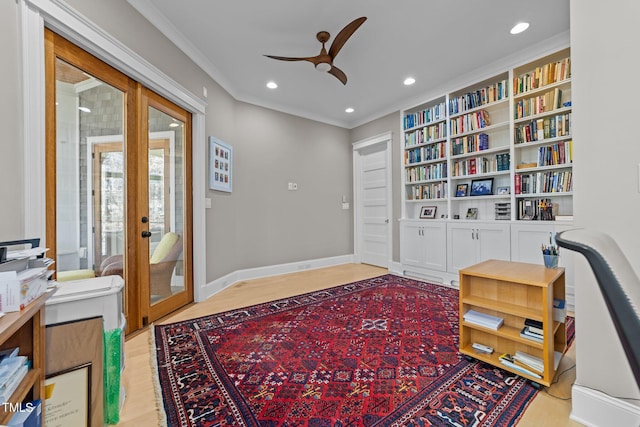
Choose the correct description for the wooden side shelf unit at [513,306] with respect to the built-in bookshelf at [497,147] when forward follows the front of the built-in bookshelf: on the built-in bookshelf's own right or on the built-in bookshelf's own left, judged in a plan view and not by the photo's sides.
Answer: on the built-in bookshelf's own left

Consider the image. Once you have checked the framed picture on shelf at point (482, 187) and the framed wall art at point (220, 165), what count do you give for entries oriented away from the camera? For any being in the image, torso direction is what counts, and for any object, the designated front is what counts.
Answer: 0

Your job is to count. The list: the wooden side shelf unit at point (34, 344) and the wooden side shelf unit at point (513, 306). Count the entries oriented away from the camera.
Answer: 0

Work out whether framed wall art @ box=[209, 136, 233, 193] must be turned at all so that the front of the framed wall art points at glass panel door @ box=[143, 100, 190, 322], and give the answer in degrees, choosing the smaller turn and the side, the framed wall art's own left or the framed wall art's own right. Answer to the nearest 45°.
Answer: approximately 90° to the framed wall art's own right

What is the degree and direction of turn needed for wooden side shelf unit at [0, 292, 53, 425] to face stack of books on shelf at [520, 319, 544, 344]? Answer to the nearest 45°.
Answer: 0° — it already faces it

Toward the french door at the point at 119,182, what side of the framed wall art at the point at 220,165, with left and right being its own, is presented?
right

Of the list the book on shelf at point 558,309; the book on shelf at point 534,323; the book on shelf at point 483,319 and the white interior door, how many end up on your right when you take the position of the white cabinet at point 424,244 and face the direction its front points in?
1

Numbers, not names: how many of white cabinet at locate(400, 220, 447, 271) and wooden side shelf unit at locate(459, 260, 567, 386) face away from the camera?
0

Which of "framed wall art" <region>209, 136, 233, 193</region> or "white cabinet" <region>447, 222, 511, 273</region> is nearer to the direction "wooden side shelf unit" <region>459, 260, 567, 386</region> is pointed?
the framed wall art

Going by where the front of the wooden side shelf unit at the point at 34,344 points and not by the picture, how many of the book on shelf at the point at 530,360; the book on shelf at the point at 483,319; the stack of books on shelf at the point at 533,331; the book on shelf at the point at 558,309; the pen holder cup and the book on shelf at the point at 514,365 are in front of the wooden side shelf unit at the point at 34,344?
6

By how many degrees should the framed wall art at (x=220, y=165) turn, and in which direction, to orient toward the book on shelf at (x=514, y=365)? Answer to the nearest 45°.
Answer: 0° — it already faces it

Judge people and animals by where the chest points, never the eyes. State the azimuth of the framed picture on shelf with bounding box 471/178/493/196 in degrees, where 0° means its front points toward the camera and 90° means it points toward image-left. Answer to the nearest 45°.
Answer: approximately 45°

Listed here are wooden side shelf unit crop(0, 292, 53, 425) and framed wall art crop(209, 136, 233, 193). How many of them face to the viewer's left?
0

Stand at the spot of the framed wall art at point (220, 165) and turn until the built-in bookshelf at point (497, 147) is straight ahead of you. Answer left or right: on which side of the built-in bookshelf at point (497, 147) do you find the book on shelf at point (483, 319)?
right
